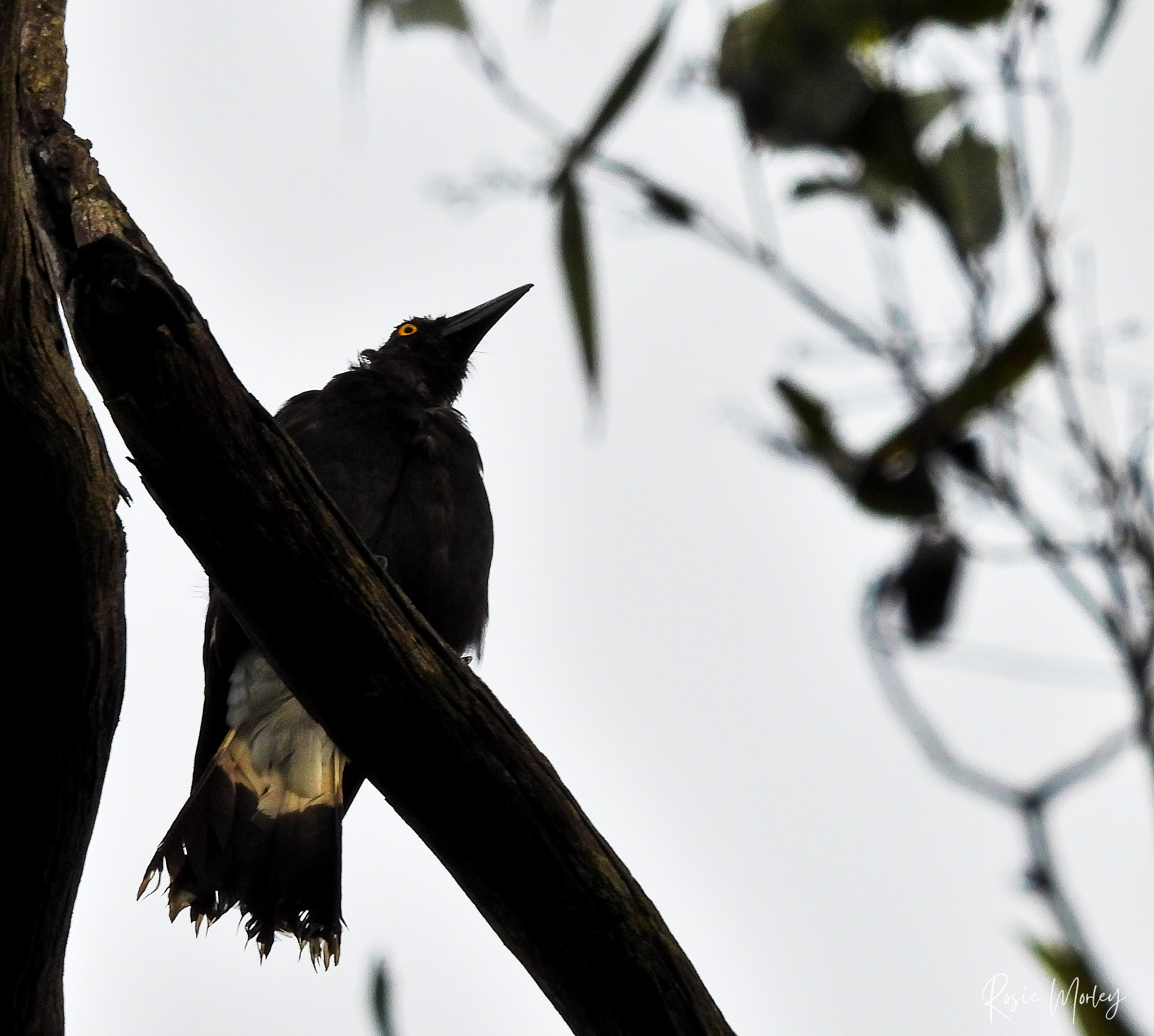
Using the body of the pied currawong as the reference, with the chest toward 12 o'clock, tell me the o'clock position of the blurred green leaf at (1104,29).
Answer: The blurred green leaf is roughly at 10 o'clock from the pied currawong.

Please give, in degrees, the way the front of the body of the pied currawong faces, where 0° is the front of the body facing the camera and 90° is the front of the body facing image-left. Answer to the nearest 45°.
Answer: approximately 315°
